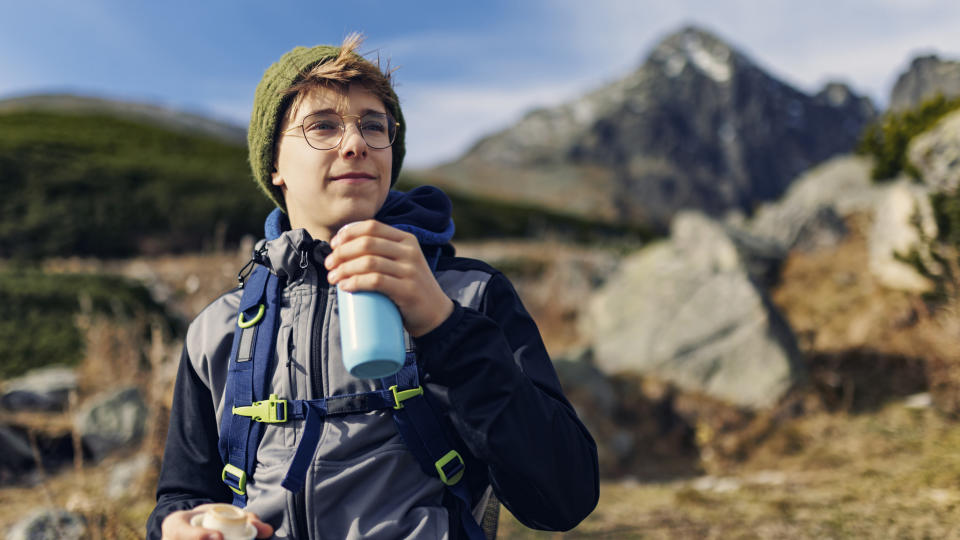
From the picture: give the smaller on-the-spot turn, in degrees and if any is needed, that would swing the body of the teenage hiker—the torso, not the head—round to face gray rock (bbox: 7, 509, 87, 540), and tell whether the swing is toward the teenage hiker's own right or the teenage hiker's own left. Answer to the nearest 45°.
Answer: approximately 135° to the teenage hiker's own right

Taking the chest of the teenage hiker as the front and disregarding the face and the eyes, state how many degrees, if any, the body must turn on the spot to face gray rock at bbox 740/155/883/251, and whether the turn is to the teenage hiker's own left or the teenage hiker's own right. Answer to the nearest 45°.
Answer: approximately 135° to the teenage hiker's own left

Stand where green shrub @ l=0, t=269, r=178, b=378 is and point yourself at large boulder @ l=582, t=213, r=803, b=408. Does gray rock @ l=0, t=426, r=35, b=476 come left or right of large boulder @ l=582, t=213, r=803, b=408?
right

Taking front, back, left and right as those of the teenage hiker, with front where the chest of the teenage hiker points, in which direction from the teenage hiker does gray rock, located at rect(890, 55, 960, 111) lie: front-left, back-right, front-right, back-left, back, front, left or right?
back-left

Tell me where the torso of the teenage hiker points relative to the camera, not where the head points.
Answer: toward the camera

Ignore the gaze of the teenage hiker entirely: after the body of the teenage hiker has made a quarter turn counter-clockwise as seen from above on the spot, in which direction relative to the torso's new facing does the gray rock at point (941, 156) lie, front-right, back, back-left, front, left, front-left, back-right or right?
front-left

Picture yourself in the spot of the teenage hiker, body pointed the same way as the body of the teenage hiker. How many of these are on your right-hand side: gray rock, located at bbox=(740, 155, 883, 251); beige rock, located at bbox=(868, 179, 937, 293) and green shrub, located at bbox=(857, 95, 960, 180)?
0

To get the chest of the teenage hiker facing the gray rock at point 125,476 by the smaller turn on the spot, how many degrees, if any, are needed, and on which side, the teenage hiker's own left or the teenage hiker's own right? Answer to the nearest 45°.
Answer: approximately 135° to the teenage hiker's own right

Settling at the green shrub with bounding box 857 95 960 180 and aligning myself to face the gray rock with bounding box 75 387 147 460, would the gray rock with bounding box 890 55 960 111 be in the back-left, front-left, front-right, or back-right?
back-right

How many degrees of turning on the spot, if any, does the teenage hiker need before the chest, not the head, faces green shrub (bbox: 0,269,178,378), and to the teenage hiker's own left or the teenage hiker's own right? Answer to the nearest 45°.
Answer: approximately 135° to the teenage hiker's own right
